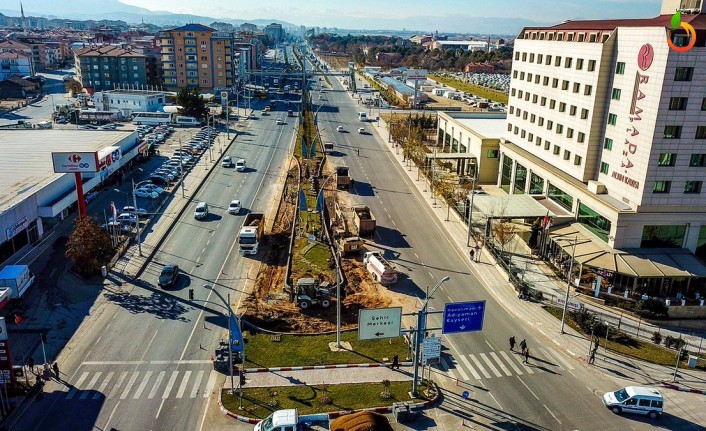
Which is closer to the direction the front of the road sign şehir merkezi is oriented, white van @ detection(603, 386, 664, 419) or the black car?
the white van

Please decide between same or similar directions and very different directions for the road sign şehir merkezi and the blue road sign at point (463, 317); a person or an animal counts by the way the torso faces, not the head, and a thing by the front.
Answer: same or similar directions

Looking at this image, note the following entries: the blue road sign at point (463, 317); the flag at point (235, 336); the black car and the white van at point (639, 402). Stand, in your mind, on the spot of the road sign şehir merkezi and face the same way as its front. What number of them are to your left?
2

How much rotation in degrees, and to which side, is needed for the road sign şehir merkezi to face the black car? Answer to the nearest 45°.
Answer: approximately 135° to its right

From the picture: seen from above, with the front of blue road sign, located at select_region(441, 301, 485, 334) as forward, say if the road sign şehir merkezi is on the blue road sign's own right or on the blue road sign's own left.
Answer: on the blue road sign's own right

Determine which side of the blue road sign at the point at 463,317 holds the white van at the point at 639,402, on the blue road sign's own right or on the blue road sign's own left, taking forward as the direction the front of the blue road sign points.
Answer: on the blue road sign's own left

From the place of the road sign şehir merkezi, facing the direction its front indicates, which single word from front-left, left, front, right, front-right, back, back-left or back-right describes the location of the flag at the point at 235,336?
right

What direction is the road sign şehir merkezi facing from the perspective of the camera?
toward the camera

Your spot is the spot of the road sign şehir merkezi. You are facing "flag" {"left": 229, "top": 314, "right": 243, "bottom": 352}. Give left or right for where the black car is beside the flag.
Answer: right

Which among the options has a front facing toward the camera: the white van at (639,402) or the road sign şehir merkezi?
the road sign şehir merkezi

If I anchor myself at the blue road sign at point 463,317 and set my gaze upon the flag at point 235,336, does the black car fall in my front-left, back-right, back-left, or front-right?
front-right
